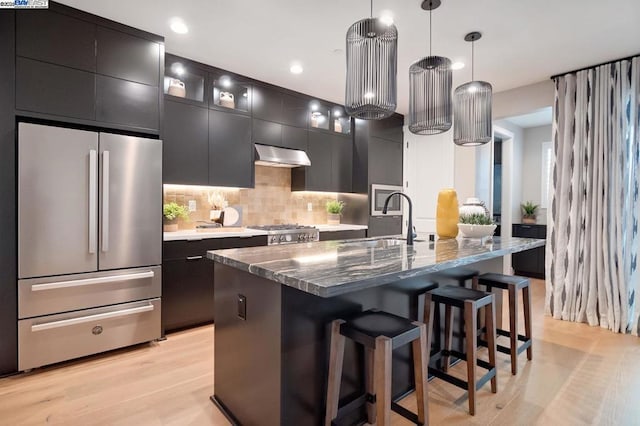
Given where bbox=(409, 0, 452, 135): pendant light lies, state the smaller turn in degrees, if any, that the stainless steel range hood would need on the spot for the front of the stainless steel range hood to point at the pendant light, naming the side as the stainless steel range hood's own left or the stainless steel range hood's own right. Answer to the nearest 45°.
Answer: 0° — it already faces it

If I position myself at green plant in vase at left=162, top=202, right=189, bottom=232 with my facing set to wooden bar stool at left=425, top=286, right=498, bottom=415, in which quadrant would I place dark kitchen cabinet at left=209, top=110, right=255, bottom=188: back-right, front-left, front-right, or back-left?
front-left

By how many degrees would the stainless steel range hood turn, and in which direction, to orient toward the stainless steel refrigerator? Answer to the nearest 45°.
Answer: approximately 90° to its right

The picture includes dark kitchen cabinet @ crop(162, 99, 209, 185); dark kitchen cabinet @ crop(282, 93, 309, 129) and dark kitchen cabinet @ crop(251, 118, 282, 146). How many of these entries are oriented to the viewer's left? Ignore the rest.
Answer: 0

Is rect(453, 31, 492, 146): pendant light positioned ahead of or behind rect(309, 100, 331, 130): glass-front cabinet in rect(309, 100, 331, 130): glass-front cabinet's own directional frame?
ahead

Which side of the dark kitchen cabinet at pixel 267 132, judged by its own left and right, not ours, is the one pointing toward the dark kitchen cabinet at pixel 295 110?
left

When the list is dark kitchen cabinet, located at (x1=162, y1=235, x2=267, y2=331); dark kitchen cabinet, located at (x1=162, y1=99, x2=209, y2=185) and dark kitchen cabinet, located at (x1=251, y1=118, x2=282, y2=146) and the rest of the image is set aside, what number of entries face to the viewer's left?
0

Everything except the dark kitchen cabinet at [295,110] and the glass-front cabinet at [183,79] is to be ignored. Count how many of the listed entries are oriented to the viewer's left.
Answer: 0

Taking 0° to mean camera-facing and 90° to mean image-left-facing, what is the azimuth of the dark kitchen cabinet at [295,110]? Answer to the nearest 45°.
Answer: approximately 315°

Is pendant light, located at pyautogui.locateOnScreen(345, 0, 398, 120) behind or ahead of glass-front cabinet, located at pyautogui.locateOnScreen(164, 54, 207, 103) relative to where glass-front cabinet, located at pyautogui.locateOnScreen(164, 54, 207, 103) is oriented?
ahead

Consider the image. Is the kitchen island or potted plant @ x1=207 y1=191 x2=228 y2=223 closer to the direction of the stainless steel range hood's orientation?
the kitchen island

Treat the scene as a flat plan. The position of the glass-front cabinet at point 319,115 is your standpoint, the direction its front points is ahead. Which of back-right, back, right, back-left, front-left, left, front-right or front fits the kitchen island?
front-right

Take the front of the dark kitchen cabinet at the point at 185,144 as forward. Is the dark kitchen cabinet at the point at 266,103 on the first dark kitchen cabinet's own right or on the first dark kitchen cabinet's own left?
on the first dark kitchen cabinet's own left
